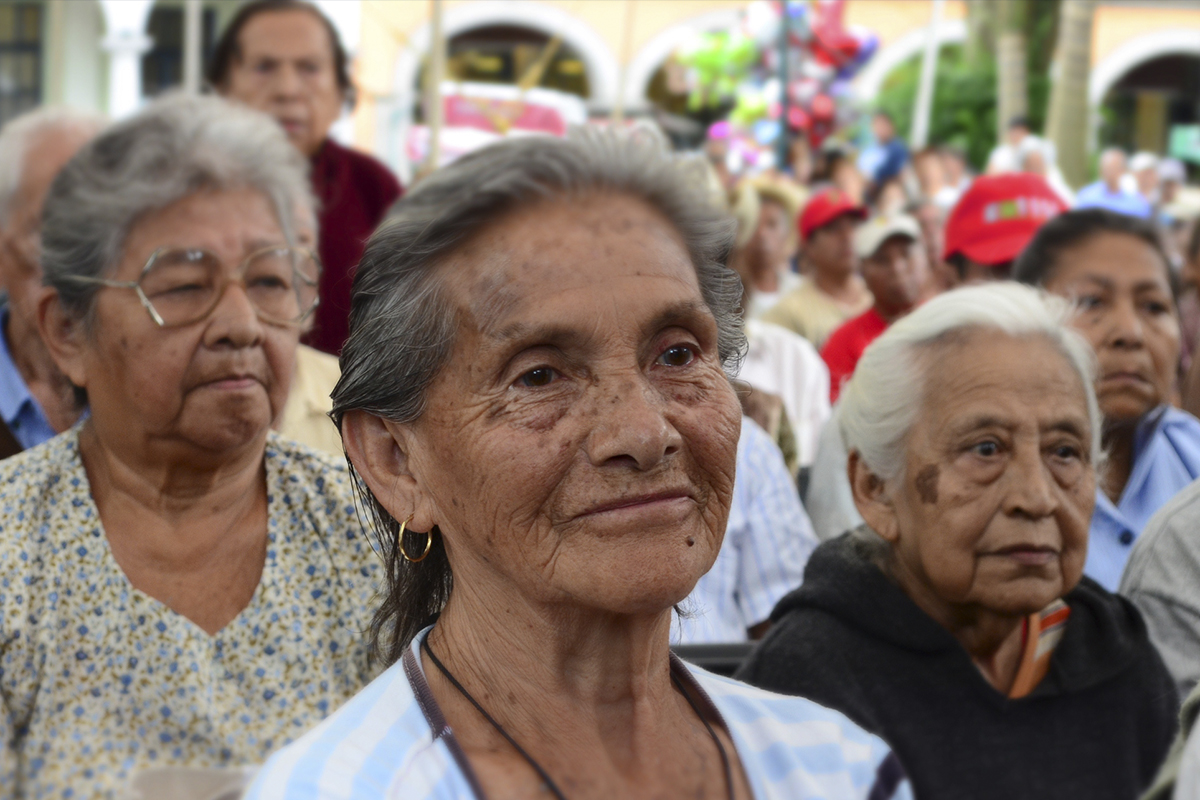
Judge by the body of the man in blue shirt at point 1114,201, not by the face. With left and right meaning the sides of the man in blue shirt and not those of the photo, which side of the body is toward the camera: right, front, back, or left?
front

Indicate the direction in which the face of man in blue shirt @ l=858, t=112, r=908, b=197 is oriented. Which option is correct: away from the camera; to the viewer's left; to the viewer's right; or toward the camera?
toward the camera

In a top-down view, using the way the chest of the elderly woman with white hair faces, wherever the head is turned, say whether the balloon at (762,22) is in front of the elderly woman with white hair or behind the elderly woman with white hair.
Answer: behind

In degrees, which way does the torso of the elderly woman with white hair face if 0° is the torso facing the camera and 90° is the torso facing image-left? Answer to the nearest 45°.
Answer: approximately 315°

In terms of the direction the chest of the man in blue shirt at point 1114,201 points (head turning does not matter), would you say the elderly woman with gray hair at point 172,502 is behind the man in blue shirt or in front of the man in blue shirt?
in front

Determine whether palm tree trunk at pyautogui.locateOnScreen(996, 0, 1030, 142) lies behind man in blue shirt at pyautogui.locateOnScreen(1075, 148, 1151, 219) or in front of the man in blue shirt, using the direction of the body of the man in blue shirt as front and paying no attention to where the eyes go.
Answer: behind

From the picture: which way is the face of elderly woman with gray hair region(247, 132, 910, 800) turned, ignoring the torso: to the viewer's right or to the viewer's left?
to the viewer's right

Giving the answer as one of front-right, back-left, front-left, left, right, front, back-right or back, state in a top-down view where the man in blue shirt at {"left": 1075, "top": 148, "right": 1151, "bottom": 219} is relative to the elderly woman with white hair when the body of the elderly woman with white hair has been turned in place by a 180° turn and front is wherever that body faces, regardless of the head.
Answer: front-right

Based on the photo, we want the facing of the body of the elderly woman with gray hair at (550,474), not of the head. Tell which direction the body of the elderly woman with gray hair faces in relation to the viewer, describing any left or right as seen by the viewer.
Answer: facing the viewer and to the right of the viewer

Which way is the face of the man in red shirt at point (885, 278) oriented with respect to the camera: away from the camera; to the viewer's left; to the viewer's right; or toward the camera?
toward the camera

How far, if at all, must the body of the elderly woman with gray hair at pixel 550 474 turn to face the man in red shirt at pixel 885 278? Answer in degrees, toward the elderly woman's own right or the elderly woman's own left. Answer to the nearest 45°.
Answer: approximately 135° to the elderly woman's own left
